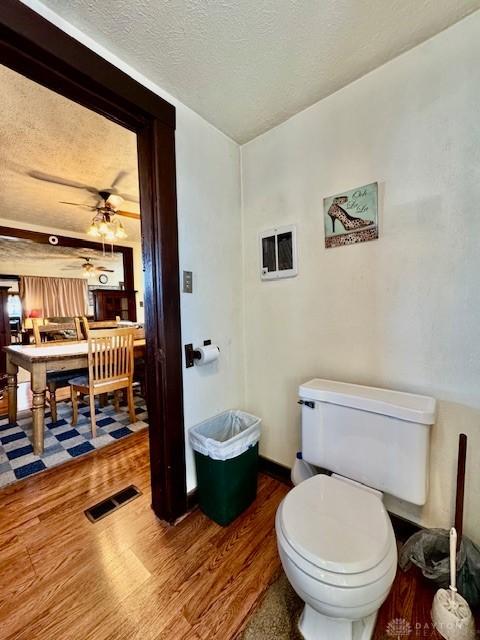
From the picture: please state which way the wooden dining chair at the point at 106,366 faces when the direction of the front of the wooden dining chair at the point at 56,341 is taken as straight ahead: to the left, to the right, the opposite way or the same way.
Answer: the opposite way

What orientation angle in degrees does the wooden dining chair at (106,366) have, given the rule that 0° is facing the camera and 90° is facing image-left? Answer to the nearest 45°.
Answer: approximately 135°

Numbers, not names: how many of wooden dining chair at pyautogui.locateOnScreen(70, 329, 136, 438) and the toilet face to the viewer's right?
0

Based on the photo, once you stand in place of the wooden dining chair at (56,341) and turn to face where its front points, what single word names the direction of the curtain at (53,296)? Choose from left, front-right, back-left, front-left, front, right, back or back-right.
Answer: back-left

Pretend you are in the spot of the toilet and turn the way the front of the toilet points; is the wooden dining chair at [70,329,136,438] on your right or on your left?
on your right

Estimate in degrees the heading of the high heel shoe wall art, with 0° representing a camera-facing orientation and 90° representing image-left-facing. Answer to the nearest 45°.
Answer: approximately 45°

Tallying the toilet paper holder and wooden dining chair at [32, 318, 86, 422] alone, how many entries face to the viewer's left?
0

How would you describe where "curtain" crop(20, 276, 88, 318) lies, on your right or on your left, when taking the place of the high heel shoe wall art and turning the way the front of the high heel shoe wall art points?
on your right

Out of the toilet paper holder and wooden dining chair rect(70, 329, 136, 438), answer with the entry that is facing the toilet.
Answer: the toilet paper holder

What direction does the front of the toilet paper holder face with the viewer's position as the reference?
facing the viewer and to the right of the viewer

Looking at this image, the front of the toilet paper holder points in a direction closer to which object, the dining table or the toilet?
the toilet

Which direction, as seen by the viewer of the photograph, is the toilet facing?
facing the viewer and to the left of the viewer

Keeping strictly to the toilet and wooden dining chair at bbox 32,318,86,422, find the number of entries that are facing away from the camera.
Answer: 0

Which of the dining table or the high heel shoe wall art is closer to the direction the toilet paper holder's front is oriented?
the high heel shoe wall art
